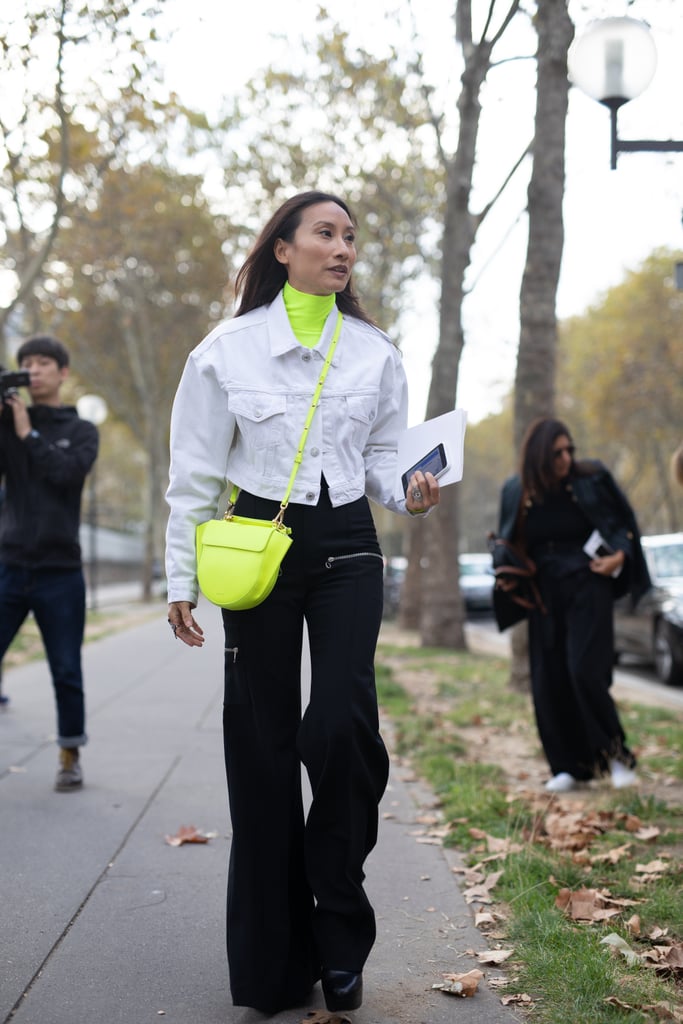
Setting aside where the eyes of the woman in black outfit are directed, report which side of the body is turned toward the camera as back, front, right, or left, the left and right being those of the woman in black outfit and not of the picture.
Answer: front

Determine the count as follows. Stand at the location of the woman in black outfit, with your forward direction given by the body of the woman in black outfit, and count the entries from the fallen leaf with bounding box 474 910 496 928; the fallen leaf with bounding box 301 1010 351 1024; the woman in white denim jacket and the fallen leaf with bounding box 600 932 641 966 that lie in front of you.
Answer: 4

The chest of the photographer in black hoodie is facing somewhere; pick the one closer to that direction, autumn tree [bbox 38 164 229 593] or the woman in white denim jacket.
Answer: the woman in white denim jacket

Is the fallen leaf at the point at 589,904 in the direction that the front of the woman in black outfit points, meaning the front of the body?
yes

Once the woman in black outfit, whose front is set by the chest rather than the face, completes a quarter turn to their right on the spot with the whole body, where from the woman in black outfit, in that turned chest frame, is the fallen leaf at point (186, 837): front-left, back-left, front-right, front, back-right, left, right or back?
front-left

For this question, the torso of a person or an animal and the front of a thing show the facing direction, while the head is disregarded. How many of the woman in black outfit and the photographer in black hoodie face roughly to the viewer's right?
0

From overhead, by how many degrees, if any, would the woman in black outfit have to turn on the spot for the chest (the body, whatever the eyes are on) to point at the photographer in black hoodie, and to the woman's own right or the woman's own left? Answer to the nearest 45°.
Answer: approximately 90° to the woman's own right

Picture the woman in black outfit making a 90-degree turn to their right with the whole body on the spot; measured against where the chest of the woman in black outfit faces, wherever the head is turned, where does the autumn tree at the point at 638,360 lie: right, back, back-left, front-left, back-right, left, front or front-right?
right
